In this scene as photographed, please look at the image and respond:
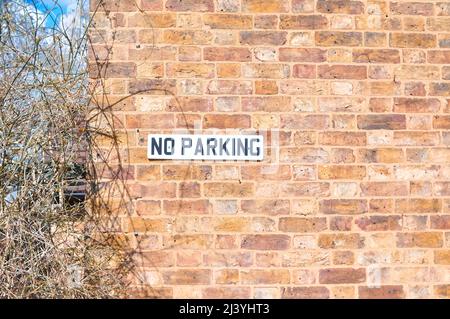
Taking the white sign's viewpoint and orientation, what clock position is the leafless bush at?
The leafless bush is roughly at 3 o'clock from the white sign.

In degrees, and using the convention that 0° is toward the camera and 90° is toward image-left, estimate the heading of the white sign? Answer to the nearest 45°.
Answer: approximately 0°
